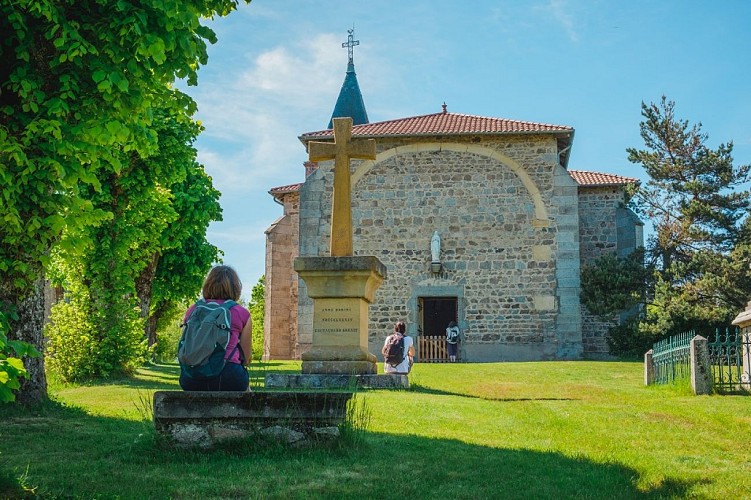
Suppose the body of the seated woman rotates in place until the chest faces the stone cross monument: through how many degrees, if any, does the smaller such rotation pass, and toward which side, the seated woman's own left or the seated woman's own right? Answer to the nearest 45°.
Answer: approximately 45° to the seated woman's own left

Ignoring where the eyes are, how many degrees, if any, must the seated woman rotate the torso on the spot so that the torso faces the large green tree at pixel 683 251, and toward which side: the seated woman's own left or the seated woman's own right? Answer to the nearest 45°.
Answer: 0° — they already face it

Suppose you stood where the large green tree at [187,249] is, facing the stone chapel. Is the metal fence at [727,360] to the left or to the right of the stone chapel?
right

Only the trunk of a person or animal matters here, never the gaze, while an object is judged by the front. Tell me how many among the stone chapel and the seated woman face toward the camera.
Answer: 1

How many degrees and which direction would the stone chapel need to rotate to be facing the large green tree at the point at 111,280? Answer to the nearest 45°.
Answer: approximately 45° to its right

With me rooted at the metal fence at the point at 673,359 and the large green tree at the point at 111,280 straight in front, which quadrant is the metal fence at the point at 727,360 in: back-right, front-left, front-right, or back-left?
back-left

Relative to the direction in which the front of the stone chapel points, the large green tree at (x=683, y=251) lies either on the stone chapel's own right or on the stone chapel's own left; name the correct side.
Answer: on the stone chapel's own left

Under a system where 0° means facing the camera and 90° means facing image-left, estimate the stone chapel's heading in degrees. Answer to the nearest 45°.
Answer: approximately 0°

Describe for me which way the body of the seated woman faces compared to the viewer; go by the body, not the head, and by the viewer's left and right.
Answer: facing away from the viewer and to the right of the viewer

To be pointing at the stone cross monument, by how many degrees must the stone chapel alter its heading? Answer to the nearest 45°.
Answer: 0° — it already faces it

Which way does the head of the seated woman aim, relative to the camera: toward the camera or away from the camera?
away from the camera
